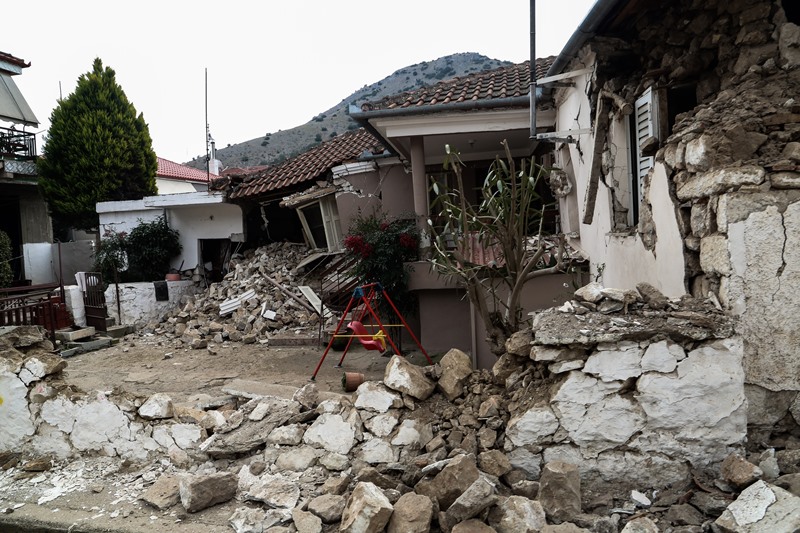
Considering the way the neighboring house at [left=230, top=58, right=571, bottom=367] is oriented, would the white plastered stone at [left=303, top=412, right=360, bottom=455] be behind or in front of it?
in front

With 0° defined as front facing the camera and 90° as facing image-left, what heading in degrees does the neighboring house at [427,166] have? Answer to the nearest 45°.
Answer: approximately 45°

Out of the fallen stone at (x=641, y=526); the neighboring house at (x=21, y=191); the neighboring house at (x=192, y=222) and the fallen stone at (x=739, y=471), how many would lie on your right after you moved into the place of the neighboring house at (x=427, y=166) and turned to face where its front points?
2

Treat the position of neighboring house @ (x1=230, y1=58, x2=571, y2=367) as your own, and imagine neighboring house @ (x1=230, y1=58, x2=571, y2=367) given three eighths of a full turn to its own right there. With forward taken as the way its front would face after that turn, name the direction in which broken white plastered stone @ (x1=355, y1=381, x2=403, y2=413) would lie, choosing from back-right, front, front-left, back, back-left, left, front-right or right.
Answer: back

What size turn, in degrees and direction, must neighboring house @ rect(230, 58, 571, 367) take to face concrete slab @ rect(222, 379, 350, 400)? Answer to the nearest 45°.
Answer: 0° — it already faces it

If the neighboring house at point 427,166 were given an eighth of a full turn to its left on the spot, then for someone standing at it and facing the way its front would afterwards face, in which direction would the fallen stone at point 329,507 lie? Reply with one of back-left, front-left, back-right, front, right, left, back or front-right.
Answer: front

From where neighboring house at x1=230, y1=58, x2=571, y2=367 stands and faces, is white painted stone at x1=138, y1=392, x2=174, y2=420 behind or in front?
in front

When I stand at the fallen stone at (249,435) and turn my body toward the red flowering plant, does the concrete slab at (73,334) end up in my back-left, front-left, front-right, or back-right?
front-left

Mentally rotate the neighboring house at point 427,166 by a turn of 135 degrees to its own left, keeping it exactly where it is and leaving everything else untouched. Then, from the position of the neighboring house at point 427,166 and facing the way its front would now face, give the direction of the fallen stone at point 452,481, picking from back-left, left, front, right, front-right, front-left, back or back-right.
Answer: right

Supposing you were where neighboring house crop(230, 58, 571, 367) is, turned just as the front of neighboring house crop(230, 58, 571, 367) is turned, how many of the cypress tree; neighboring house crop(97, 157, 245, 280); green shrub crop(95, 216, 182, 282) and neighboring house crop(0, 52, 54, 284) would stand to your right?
4

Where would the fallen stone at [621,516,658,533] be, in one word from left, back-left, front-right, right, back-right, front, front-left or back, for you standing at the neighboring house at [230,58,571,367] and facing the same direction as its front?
front-left

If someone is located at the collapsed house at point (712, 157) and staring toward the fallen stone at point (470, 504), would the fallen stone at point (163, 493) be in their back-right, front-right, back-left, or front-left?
front-right

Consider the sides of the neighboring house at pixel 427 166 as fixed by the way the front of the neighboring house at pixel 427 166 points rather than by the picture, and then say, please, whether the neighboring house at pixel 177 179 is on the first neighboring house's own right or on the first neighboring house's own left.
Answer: on the first neighboring house's own right

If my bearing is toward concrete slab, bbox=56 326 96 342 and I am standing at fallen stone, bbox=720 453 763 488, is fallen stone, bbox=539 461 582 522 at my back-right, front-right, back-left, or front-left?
front-left

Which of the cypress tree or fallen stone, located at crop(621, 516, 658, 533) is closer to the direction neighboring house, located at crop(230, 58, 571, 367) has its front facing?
the fallen stone

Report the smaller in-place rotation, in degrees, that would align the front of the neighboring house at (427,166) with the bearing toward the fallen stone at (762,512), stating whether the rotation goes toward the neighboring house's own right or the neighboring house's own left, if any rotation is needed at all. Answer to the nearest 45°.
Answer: approximately 45° to the neighboring house's own left

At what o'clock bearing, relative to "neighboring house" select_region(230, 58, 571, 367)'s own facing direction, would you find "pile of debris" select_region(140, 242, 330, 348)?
The pile of debris is roughly at 3 o'clock from the neighboring house.

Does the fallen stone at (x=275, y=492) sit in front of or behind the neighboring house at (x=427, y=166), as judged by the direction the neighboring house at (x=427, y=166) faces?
in front

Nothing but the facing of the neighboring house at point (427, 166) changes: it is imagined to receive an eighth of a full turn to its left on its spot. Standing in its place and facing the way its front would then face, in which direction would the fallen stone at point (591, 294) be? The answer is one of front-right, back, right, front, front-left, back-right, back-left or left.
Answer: front
